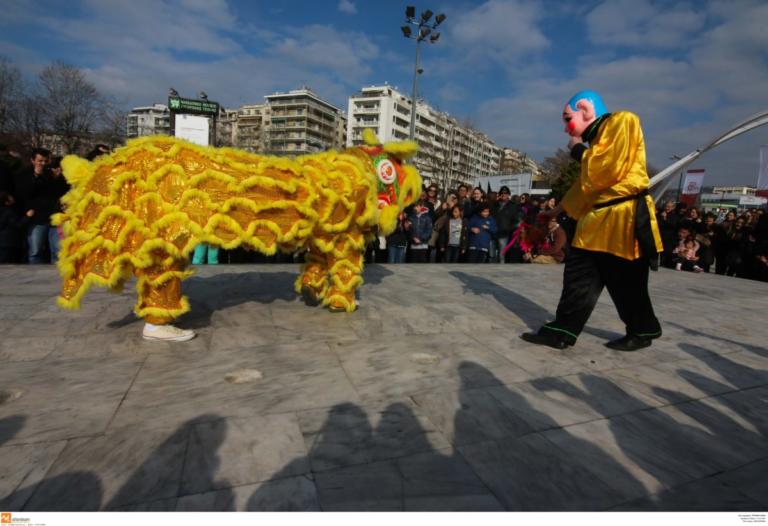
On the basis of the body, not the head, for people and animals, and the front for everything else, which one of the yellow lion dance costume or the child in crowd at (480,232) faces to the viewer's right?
the yellow lion dance costume

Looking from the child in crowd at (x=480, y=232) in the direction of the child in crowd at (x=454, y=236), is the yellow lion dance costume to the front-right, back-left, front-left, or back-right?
front-left

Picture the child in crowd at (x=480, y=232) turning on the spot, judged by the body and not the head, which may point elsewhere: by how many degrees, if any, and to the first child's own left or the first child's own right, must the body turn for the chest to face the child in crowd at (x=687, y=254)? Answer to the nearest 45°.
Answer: approximately 135° to the first child's own left

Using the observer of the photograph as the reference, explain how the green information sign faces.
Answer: facing the viewer

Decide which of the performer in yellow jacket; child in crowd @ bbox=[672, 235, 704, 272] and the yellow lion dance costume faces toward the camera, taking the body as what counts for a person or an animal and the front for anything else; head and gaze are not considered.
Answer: the child in crowd

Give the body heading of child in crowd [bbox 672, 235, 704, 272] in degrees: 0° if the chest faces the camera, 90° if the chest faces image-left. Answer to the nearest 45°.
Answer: approximately 0°

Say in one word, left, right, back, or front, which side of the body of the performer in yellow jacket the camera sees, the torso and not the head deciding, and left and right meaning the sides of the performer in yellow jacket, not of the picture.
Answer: left

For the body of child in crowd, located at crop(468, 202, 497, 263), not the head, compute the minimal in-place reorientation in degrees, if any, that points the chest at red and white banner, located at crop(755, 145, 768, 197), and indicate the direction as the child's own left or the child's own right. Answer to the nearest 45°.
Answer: approximately 135° to the child's own left

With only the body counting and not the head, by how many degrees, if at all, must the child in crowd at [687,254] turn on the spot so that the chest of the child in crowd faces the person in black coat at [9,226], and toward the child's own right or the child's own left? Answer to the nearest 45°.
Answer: approximately 45° to the child's own right

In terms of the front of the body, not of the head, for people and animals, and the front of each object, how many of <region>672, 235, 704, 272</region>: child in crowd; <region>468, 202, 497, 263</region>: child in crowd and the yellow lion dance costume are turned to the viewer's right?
1

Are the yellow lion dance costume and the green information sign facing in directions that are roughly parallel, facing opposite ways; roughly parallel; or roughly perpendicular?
roughly perpendicular

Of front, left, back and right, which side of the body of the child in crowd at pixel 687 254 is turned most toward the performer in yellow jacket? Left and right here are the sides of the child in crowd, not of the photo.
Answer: front

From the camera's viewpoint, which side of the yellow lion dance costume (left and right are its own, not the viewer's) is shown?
right

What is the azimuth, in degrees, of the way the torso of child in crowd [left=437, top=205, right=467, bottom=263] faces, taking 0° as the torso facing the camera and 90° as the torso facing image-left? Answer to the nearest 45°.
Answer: approximately 0°
